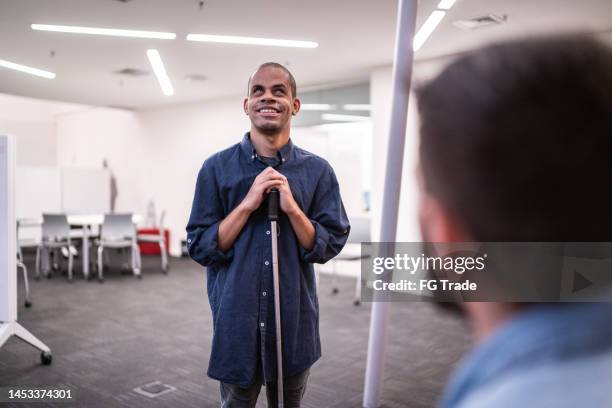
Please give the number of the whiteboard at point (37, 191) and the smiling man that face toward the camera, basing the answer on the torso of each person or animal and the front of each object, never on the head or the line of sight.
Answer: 2

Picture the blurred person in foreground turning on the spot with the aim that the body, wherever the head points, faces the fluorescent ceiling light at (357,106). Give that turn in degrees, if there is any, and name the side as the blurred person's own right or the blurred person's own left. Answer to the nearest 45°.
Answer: approximately 45° to the blurred person's own right

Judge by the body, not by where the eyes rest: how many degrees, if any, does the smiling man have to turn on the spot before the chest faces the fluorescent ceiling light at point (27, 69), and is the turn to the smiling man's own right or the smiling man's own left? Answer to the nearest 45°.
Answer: approximately 135° to the smiling man's own right

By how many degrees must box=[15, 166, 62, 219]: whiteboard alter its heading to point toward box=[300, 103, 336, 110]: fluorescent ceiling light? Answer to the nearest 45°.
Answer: approximately 45° to its left

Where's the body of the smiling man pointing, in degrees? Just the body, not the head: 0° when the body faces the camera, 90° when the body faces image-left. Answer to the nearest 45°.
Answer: approximately 0°

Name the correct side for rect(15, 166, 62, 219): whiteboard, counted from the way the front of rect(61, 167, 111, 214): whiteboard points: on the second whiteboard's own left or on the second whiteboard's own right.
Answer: on the second whiteboard's own right

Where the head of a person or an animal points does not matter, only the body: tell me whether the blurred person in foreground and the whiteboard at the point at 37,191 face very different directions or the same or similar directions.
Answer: very different directions

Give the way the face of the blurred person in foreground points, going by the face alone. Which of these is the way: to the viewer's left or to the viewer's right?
to the viewer's left

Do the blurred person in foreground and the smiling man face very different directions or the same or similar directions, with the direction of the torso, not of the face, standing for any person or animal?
very different directions
